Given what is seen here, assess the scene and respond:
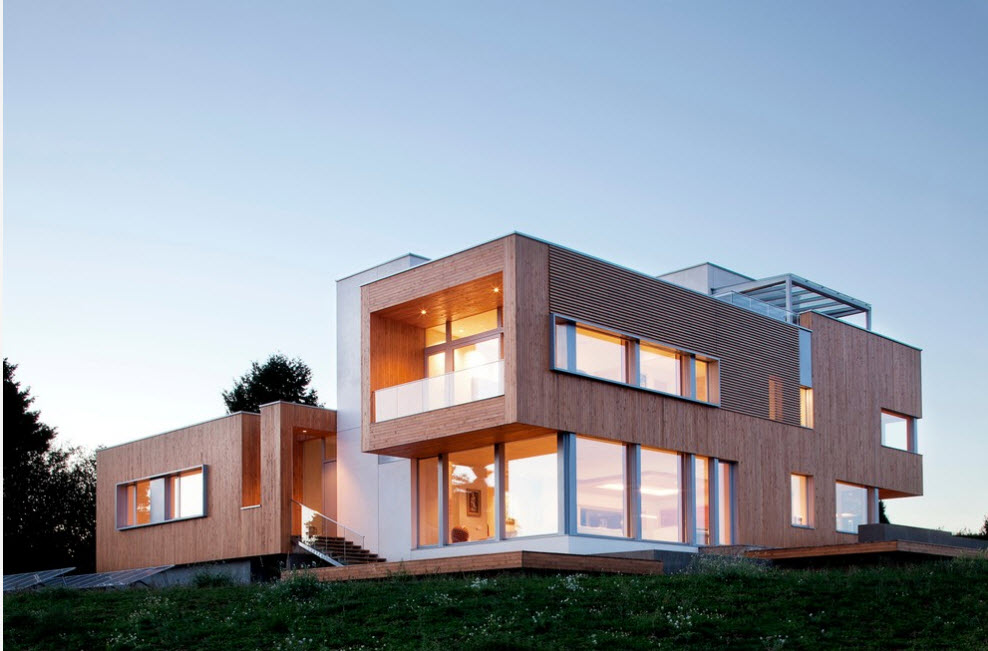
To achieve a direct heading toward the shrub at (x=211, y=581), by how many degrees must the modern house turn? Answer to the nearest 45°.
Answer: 0° — it already faces it

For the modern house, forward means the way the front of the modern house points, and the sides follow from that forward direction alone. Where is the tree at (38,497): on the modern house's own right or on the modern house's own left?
on the modern house's own right

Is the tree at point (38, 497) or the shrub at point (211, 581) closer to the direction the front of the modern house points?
the shrub

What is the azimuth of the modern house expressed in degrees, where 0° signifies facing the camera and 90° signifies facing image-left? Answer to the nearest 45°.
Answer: approximately 45°
